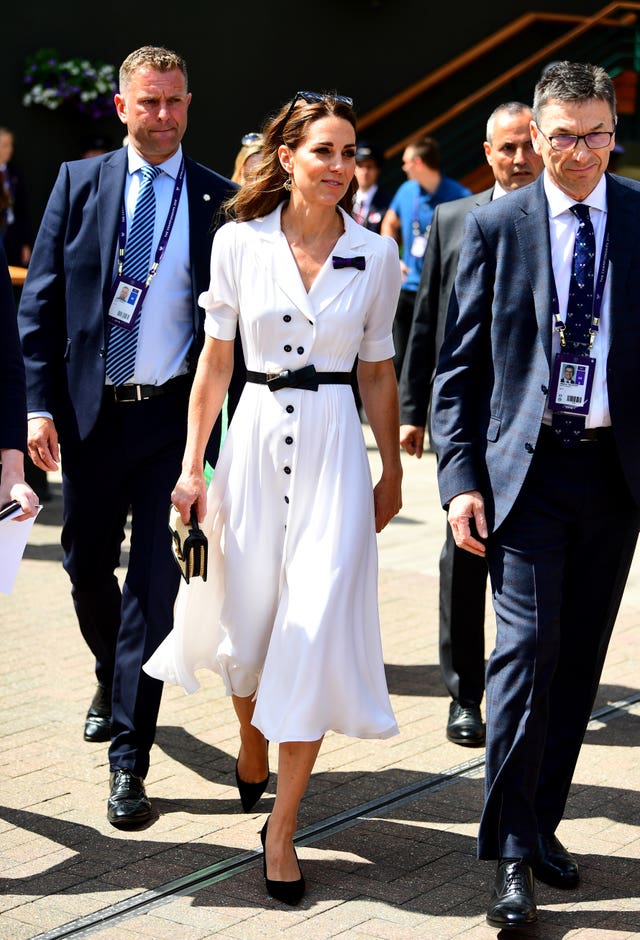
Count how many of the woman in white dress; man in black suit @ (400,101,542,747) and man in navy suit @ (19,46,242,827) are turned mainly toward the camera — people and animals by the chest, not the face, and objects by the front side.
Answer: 3

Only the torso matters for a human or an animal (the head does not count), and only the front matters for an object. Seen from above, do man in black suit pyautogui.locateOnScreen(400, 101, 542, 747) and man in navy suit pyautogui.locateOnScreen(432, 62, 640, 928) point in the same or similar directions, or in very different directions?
same or similar directions

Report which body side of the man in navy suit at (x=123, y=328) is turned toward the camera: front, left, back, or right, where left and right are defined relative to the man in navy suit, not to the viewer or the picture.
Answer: front

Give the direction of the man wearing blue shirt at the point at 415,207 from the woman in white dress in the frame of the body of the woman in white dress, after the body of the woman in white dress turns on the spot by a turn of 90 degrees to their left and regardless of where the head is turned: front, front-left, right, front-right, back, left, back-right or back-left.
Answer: left

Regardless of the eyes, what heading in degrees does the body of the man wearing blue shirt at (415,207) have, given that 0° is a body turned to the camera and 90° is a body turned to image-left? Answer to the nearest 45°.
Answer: approximately 45°

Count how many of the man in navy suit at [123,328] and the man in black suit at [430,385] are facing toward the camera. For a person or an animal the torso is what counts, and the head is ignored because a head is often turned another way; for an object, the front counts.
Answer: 2

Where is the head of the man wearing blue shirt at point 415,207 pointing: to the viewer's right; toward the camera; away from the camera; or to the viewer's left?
to the viewer's left

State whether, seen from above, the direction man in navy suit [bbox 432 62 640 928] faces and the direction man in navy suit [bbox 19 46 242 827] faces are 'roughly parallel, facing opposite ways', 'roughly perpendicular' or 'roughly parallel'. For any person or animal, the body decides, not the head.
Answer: roughly parallel

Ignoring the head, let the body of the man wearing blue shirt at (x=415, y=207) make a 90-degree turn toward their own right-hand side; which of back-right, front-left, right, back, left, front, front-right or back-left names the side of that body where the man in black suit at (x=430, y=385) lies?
back-left

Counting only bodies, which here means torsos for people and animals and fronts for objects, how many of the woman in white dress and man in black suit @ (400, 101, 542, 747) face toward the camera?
2

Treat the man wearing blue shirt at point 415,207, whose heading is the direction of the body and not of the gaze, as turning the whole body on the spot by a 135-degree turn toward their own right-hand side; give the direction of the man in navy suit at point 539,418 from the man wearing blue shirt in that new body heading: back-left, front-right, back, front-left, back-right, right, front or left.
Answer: back

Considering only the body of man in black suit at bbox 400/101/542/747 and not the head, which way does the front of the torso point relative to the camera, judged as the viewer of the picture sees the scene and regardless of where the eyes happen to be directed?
toward the camera

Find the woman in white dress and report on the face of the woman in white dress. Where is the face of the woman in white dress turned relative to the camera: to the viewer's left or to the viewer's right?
to the viewer's right

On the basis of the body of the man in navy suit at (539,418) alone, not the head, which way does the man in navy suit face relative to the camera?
toward the camera

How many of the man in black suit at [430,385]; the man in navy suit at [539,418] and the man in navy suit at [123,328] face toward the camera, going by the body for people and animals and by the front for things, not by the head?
3
